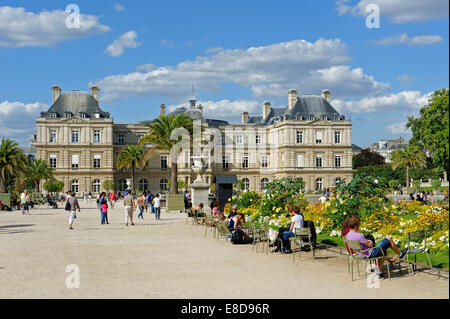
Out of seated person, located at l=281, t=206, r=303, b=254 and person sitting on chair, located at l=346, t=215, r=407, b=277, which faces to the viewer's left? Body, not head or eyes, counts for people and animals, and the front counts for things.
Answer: the seated person

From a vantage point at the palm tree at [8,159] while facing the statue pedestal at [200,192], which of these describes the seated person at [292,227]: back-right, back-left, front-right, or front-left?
front-right

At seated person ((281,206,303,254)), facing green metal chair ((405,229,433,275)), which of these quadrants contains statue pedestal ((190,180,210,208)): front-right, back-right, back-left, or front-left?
back-left

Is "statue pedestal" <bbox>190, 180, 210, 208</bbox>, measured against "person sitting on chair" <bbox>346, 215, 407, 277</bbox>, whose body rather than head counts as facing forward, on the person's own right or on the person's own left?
on the person's own left

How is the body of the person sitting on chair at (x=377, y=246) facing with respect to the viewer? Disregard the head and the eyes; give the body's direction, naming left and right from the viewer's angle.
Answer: facing to the right of the viewer

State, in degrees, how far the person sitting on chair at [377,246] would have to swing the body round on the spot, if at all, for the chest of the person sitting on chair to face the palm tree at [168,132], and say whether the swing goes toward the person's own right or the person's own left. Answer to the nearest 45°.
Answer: approximately 135° to the person's own left

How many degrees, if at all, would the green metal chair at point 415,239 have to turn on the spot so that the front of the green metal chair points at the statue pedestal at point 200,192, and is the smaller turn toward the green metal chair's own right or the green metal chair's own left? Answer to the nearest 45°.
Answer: approximately 90° to the green metal chair's own right

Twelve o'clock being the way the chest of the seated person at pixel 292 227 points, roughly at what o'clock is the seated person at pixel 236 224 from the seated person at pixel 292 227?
the seated person at pixel 236 224 is roughly at 2 o'clock from the seated person at pixel 292 227.

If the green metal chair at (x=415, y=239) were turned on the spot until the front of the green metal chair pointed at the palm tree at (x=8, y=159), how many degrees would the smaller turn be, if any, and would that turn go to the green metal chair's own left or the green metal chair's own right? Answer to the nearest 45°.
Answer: approximately 90° to the green metal chair's own right

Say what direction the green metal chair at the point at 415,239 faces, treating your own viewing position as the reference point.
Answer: facing the viewer and to the left of the viewer

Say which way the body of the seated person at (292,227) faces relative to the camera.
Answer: to the viewer's left
